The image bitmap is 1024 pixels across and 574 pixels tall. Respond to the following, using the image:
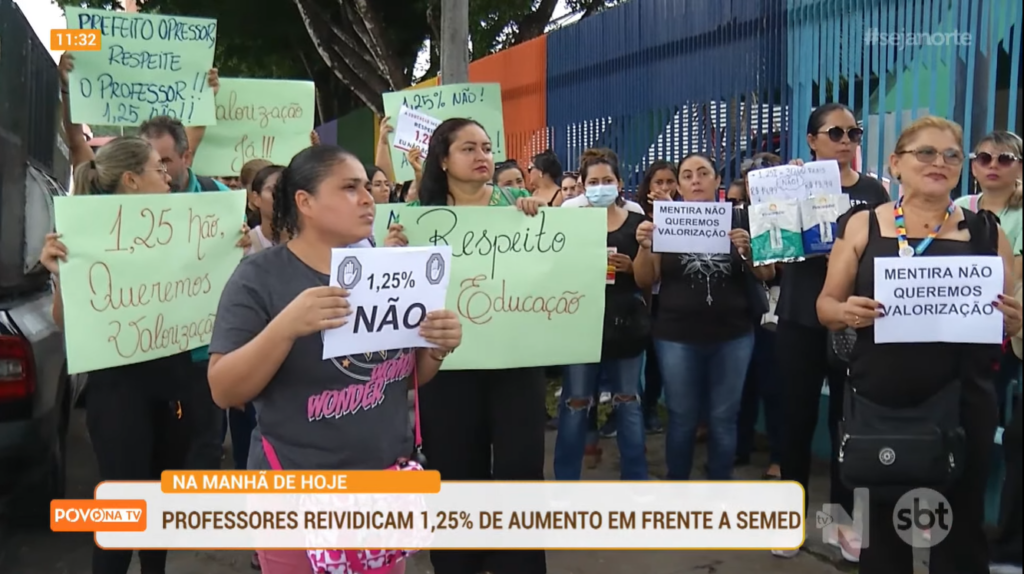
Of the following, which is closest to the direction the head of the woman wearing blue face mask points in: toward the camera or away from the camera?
toward the camera

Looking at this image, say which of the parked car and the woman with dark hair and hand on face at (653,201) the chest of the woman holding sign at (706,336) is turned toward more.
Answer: the parked car

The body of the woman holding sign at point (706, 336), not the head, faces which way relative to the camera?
toward the camera

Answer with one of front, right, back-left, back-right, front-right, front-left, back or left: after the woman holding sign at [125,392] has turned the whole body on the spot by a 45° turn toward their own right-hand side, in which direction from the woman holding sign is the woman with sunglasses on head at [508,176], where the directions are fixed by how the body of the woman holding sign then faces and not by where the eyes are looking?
back

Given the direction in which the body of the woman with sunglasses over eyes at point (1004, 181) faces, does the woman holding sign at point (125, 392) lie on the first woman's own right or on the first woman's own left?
on the first woman's own right

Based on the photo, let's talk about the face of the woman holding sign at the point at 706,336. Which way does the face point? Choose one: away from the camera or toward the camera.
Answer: toward the camera

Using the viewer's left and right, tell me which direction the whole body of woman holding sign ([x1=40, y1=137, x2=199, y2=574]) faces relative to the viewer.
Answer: facing the viewer

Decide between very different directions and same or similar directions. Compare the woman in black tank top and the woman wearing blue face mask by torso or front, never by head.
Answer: same or similar directions

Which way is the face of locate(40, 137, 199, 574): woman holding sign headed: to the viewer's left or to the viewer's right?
to the viewer's right

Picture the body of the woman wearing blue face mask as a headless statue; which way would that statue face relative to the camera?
toward the camera

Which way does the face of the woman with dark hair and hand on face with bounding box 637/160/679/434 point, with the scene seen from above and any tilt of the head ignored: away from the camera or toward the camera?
toward the camera

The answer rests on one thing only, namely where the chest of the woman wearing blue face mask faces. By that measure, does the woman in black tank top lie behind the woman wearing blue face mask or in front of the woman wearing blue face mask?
in front

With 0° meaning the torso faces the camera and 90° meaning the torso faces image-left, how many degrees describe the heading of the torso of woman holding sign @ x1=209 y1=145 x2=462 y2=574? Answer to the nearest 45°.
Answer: approximately 315°

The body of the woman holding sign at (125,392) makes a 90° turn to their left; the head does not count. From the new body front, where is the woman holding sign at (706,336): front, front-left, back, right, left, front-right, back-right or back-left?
front

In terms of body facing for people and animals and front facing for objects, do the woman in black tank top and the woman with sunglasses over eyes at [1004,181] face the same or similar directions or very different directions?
same or similar directions

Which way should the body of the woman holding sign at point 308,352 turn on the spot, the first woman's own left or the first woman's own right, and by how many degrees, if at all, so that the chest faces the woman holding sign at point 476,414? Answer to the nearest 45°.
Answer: approximately 90° to the first woman's own left

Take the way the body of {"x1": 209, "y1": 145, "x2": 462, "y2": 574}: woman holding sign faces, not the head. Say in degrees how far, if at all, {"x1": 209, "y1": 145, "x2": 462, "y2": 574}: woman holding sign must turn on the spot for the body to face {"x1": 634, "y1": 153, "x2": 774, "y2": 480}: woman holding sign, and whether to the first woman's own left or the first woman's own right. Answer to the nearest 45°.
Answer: approximately 90° to the first woman's own left

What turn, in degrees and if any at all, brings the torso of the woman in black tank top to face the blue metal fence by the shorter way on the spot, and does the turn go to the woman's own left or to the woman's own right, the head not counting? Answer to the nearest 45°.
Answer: approximately 180°

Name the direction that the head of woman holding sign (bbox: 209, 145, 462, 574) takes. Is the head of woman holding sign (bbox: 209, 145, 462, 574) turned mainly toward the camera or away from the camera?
toward the camera
